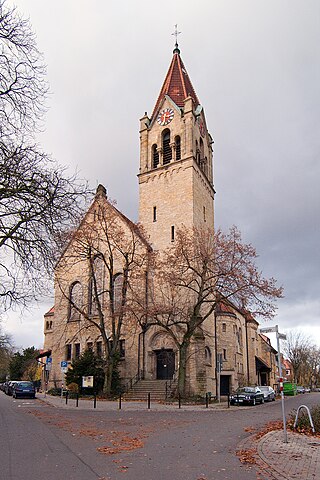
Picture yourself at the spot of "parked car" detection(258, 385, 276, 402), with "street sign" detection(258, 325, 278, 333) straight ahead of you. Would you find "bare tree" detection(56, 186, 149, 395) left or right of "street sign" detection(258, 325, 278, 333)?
right

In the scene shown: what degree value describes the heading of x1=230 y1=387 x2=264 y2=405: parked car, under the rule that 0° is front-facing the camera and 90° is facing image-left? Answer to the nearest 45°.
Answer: approximately 45°

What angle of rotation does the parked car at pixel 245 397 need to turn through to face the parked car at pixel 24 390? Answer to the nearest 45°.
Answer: approximately 45° to its right

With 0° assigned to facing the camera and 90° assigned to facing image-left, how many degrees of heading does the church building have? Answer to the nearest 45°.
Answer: approximately 0°

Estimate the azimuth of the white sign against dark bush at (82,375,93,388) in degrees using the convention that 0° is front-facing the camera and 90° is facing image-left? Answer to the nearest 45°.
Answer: approximately 0°

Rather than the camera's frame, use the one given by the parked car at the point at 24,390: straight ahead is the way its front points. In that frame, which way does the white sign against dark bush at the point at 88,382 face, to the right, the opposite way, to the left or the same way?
the opposite way

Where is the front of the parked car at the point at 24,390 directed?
away from the camera

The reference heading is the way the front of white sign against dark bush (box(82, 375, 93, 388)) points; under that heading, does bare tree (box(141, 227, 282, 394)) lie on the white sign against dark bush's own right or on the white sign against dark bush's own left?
on the white sign against dark bush's own left
